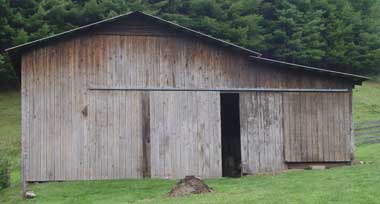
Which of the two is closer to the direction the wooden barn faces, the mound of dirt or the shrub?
the mound of dirt

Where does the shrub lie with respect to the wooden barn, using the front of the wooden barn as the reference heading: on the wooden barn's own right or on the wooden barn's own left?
on the wooden barn's own right

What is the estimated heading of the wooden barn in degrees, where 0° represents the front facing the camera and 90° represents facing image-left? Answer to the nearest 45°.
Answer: approximately 0°

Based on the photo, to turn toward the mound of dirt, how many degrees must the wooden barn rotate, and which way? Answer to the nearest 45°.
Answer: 0° — it already faces it
